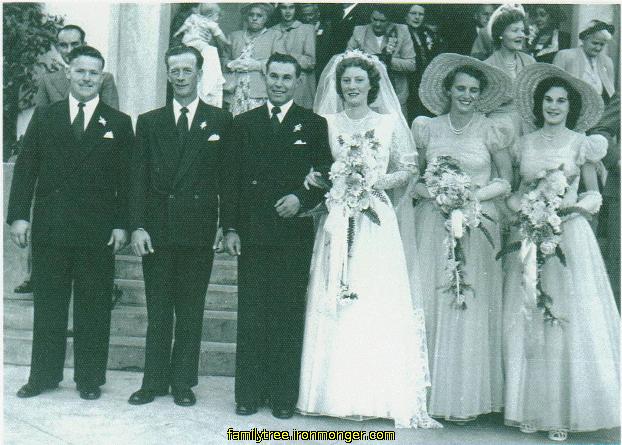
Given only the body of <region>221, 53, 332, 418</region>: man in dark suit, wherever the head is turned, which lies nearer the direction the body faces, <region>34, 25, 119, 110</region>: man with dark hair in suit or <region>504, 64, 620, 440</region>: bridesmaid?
the bridesmaid

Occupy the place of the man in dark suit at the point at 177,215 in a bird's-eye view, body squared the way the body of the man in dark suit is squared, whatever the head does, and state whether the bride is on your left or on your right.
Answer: on your left

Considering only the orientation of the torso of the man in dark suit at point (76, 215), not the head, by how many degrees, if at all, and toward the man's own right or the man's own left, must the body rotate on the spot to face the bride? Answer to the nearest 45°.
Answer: approximately 45° to the man's own left

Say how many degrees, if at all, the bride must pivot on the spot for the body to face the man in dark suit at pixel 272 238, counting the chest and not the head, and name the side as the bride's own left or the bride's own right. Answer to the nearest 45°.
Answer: approximately 90° to the bride's own right

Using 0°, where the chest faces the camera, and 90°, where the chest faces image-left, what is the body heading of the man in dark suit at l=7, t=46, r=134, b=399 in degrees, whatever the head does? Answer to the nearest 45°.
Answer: approximately 0°

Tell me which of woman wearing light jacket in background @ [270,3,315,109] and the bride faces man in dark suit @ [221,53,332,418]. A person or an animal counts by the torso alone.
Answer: the woman wearing light jacket in background

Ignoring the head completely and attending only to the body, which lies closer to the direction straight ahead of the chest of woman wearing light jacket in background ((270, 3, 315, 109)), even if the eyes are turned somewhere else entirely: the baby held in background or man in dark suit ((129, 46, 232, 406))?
the man in dark suit
